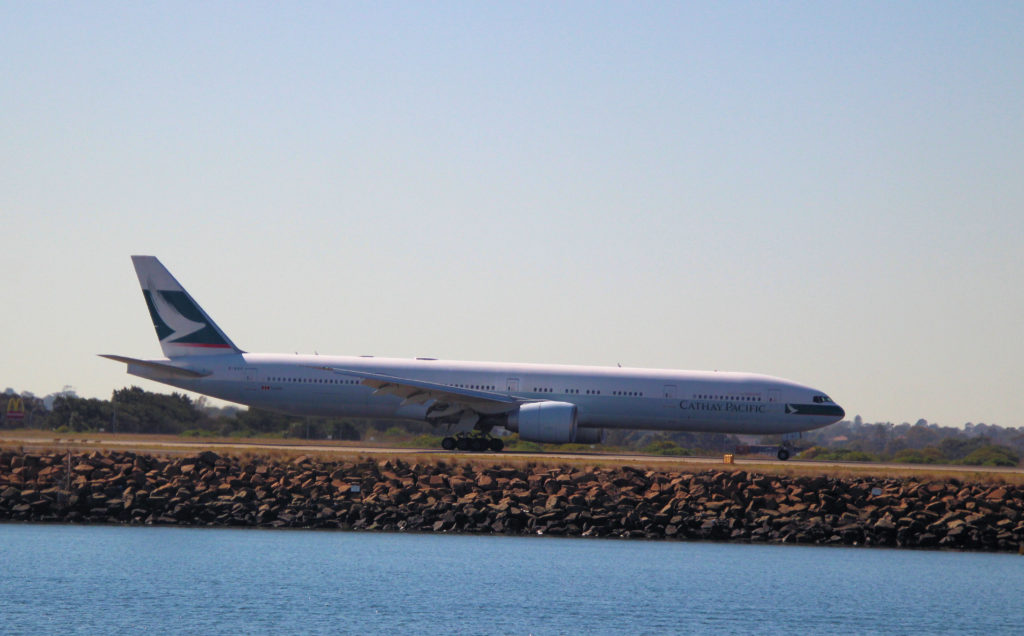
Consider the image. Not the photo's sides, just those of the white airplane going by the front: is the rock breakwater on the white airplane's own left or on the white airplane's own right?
on the white airplane's own right

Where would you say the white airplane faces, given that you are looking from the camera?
facing to the right of the viewer
